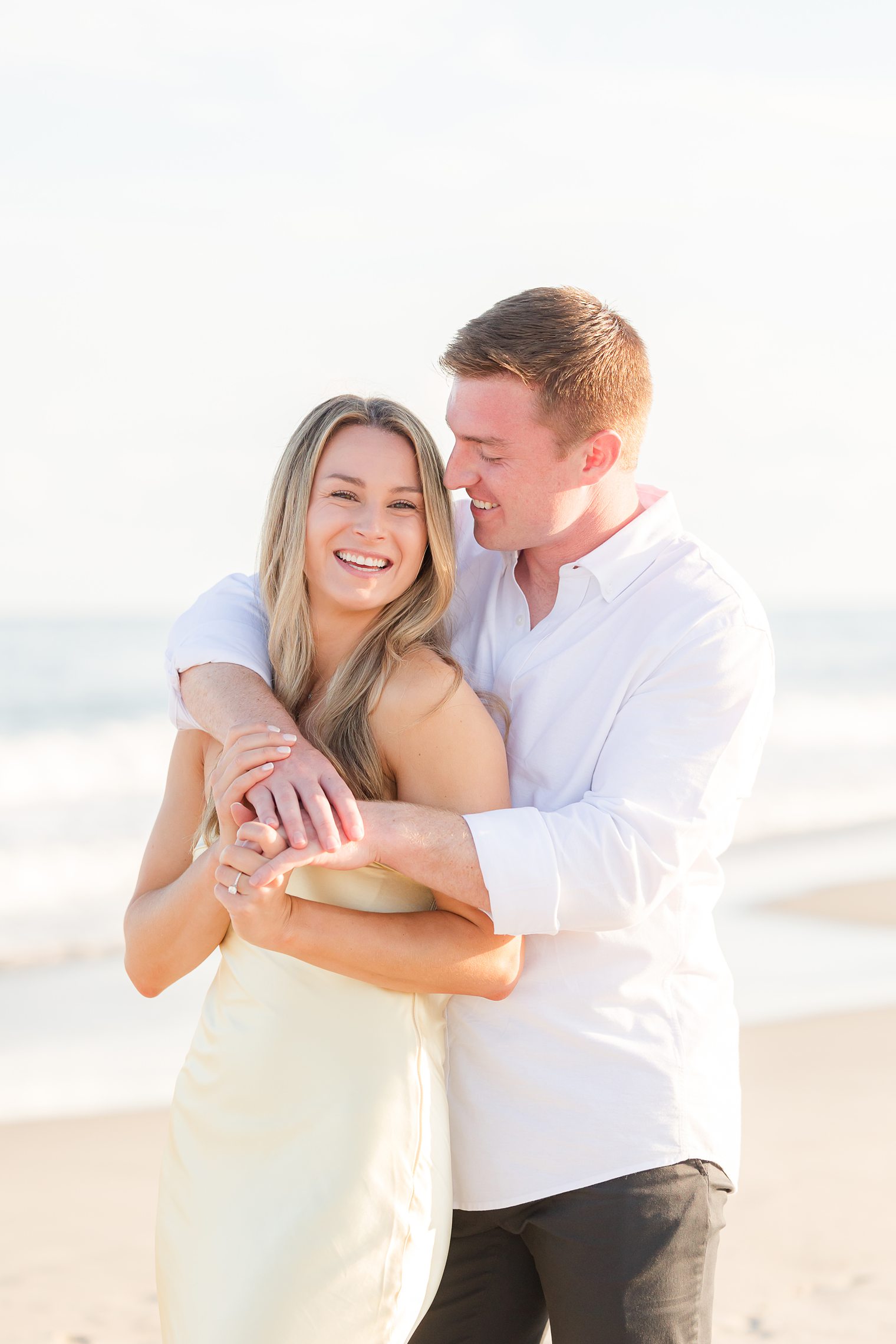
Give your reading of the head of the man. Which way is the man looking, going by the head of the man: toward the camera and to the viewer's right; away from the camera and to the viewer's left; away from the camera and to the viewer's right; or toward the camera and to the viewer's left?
toward the camera and to the viewer's left

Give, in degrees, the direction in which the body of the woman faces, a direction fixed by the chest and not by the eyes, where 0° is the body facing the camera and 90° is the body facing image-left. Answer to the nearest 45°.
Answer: approximately 45°

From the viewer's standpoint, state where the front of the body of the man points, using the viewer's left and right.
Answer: facing the viewer and to the left of the viewer
